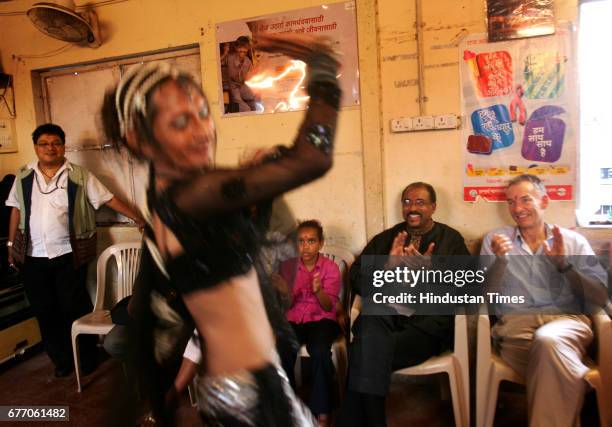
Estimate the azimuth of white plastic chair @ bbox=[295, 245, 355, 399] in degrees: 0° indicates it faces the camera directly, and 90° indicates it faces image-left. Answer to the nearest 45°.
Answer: approximately 45°

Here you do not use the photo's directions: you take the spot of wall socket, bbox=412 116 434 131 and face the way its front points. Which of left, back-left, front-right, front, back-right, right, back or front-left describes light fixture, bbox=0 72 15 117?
right

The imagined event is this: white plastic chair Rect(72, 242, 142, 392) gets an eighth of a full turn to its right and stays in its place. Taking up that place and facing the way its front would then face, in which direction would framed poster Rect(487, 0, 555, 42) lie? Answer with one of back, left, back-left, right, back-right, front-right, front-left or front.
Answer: back-left

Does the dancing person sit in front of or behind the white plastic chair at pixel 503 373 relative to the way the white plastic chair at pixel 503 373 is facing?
in front
